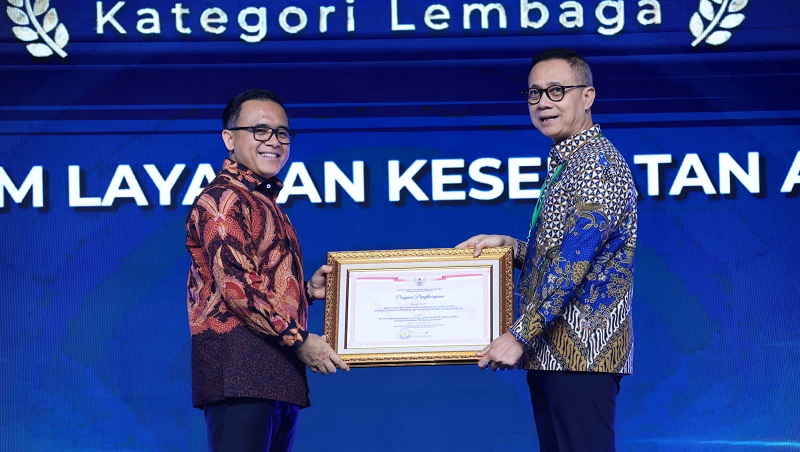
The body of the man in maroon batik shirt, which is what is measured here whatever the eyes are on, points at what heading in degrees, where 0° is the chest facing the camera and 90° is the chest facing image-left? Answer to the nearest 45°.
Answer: approximately 270°

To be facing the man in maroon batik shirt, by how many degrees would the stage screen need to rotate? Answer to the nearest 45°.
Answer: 0° — it already faces them

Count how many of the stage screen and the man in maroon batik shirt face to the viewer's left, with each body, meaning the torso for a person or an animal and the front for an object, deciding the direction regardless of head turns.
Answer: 0

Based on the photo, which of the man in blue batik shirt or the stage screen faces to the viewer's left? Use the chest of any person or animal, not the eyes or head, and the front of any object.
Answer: the man in blue batik shirt

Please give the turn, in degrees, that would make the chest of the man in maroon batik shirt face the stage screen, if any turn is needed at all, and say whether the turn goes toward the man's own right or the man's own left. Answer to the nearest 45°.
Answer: approximately 90° to the man's own left

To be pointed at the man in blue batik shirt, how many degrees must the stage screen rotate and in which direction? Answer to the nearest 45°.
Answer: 0° — it already faces them

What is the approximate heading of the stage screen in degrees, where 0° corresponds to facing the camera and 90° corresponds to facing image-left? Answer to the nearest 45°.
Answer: approximately 0°

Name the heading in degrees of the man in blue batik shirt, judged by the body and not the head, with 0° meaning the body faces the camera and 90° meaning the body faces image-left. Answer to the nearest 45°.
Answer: approximately 90°

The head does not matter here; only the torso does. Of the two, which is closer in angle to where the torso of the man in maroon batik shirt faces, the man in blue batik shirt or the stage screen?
the man in blue batik shirt

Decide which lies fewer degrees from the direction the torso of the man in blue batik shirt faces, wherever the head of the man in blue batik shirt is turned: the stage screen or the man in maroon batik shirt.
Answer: the man in maroon batik shirt
